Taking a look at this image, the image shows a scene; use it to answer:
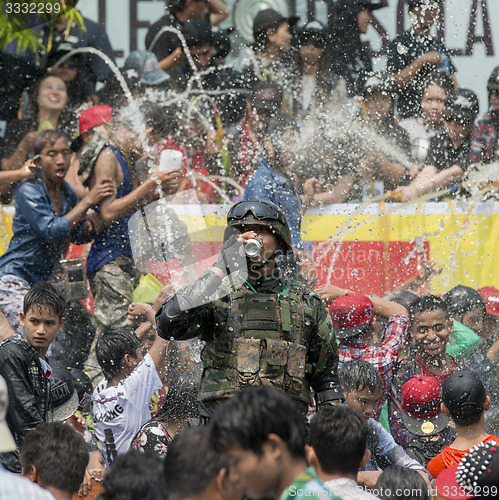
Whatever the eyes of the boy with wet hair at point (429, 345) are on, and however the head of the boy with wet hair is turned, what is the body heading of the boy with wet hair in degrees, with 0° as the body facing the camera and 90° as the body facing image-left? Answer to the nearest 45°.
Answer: approximately 0°

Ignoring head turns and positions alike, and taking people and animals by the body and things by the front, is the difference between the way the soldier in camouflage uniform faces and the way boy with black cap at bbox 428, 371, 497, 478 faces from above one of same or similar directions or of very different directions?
very different directions

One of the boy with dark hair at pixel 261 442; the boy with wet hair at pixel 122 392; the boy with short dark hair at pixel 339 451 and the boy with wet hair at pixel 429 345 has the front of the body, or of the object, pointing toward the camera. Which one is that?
the boy with wet hair at pixel 429 345

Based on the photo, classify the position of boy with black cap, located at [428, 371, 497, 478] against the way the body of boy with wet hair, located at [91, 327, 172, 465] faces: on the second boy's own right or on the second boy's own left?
on the second boy's own right

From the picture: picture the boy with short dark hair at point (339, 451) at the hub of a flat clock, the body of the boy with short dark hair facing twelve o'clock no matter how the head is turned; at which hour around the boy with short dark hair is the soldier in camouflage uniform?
The soldier in camouflage uniform is roughly at 11 o'clock from the boy with short dark hair.

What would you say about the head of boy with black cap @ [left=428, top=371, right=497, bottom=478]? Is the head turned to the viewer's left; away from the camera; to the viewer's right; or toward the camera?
away from the camera

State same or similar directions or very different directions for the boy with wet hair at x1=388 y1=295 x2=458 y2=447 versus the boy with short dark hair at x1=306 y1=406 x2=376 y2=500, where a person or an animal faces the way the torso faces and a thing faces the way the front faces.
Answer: very different directions

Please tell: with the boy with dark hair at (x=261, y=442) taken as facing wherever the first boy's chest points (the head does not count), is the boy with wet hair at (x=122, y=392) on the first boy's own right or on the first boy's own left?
on the first boy's own right

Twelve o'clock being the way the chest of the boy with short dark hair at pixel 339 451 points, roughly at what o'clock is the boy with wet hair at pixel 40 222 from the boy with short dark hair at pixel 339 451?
the boy with wet hair at pixel 40 222 is roughly at 11 o'clock from the boy with short dark hair at pixel 339 451.

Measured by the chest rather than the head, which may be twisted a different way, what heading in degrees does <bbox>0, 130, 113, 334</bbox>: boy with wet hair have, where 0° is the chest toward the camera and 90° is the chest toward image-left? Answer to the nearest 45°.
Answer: approximately 315°

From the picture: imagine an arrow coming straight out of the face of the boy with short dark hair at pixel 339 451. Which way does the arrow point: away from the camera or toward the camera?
away from the camera

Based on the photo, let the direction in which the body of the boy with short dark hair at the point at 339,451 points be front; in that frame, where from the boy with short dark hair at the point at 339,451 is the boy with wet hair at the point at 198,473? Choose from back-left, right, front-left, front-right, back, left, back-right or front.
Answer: back-left
